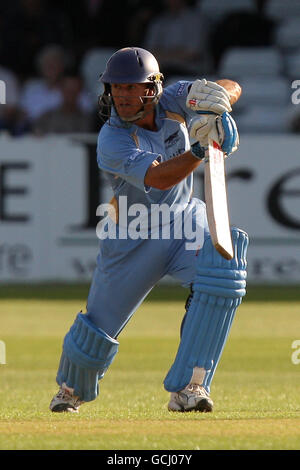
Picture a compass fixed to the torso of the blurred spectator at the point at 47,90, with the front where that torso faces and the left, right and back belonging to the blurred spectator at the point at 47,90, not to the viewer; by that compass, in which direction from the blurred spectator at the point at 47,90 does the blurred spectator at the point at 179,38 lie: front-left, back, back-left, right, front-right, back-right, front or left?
left

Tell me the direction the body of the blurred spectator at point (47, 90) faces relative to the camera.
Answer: toward the camera

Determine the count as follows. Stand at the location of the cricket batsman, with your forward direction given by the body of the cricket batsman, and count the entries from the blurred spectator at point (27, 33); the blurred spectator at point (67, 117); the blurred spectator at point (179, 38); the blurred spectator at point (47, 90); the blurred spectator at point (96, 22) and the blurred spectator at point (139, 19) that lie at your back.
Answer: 6

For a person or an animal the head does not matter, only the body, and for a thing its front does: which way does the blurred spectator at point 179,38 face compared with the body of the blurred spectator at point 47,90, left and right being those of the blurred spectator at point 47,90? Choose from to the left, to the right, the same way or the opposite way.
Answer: the same way

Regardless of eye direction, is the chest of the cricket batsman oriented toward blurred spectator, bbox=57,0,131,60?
no

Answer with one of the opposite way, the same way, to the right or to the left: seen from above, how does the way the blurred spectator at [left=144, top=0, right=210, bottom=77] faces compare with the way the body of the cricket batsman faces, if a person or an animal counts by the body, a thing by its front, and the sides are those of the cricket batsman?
the same way

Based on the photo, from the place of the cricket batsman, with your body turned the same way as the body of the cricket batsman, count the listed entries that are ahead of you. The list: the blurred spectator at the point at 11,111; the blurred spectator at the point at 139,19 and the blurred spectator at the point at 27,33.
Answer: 0

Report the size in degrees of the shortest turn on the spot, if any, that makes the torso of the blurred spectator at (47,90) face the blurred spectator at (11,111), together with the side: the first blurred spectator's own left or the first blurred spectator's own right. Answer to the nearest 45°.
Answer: approximately 45° to the first blurred spectator's own right

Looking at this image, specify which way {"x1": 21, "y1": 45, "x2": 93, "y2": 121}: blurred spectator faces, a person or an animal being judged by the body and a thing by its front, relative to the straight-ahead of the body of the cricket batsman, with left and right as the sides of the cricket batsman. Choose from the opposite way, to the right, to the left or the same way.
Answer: the same way

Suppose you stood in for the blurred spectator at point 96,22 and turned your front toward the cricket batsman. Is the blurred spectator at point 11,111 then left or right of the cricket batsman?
right

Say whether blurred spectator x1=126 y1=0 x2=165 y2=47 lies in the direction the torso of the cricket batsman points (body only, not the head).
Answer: no

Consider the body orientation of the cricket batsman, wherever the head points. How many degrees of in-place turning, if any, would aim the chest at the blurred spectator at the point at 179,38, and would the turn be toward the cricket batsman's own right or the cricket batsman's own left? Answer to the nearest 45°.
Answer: approximately 180°

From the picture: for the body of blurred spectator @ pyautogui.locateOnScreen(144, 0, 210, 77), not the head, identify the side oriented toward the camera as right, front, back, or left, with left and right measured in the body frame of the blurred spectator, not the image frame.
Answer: front

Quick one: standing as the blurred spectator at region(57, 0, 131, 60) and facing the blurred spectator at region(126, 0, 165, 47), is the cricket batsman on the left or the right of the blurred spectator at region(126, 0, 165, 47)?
right
